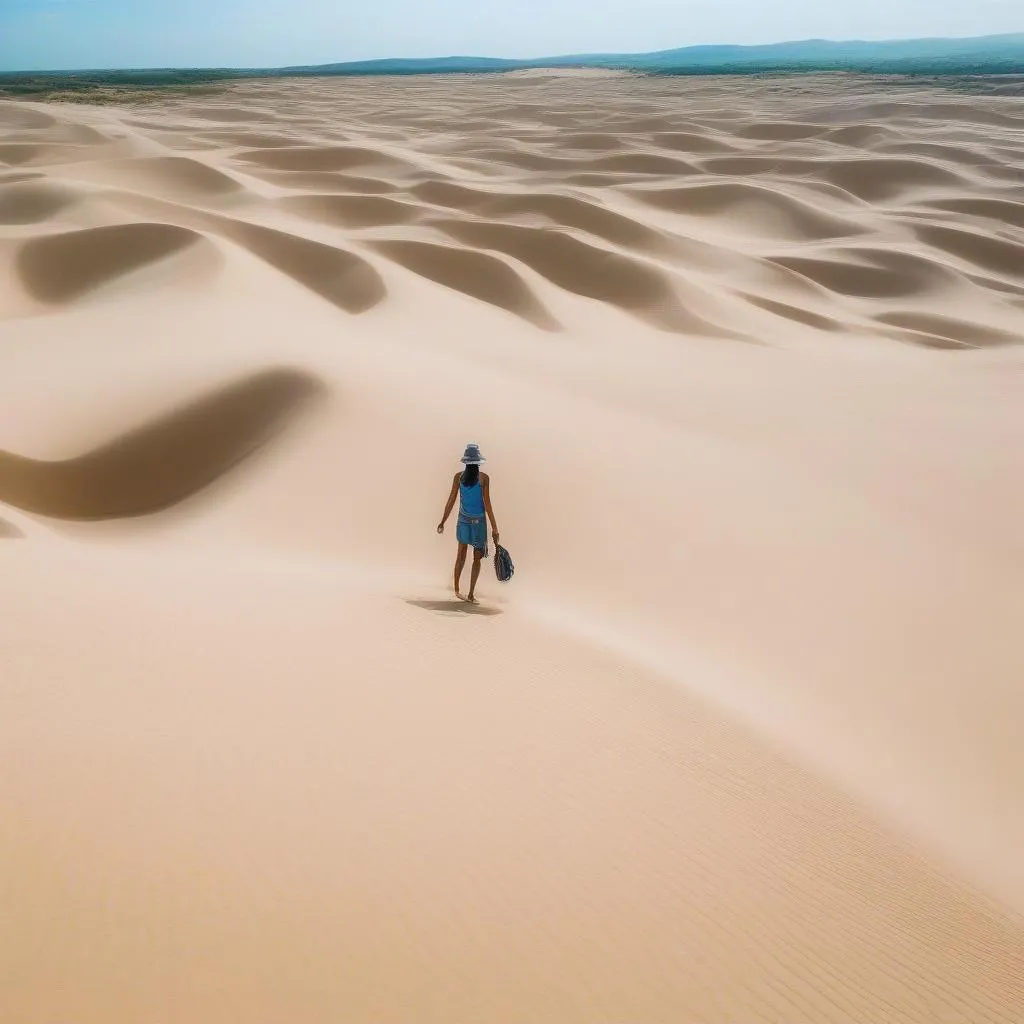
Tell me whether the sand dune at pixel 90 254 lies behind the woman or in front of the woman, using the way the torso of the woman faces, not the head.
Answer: in front

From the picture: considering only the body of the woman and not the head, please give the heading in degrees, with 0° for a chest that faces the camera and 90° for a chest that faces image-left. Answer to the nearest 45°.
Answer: approximately 180°

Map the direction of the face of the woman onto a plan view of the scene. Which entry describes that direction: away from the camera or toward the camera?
away from the camera
